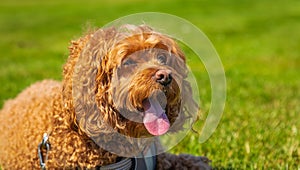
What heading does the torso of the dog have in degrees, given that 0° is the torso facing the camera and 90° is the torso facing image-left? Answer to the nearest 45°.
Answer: approximately 315°
